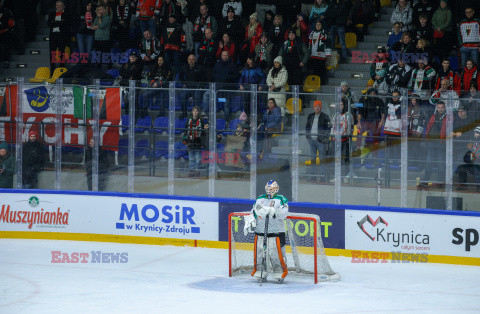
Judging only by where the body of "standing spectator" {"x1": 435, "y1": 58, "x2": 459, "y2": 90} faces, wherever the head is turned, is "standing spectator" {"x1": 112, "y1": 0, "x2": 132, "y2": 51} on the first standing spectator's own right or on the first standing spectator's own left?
on the first standing spectator's own right

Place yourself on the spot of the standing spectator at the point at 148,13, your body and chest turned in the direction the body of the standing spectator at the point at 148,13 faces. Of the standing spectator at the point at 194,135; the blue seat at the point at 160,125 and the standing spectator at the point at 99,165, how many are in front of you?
3

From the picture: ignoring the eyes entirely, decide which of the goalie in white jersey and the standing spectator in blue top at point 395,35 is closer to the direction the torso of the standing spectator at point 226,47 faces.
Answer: the goalie in white jersey

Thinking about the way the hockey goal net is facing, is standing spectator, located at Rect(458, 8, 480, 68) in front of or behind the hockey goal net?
behind

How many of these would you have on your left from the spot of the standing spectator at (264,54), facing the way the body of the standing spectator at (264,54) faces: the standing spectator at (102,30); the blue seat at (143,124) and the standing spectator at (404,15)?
1

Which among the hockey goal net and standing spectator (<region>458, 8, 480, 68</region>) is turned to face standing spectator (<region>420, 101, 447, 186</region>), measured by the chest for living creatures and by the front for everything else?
standing spectator (<region>458, 8, 480, 68</region>)

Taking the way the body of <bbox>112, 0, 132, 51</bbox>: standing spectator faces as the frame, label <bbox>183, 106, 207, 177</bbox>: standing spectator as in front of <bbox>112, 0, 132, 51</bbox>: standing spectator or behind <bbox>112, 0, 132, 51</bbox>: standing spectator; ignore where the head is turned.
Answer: in front

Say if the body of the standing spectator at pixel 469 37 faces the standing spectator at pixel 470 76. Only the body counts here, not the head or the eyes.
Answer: yes
